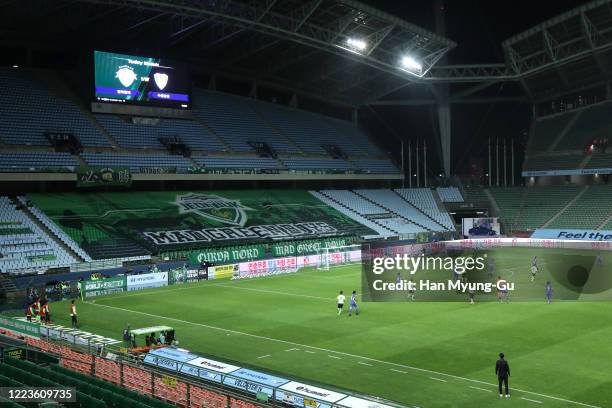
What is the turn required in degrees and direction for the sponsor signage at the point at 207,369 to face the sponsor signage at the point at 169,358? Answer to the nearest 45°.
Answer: approximately 90° to its right

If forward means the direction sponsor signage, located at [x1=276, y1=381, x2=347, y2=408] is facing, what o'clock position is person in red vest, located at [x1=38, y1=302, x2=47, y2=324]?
The person in red vest is roughly at 3 o'clock from the sponsor signage.

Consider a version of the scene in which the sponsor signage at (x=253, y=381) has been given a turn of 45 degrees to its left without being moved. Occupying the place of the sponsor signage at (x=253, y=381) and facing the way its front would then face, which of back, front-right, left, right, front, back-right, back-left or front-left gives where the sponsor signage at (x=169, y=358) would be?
back-right

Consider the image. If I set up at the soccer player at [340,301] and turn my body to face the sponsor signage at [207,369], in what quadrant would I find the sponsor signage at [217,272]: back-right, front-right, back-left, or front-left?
back-right
